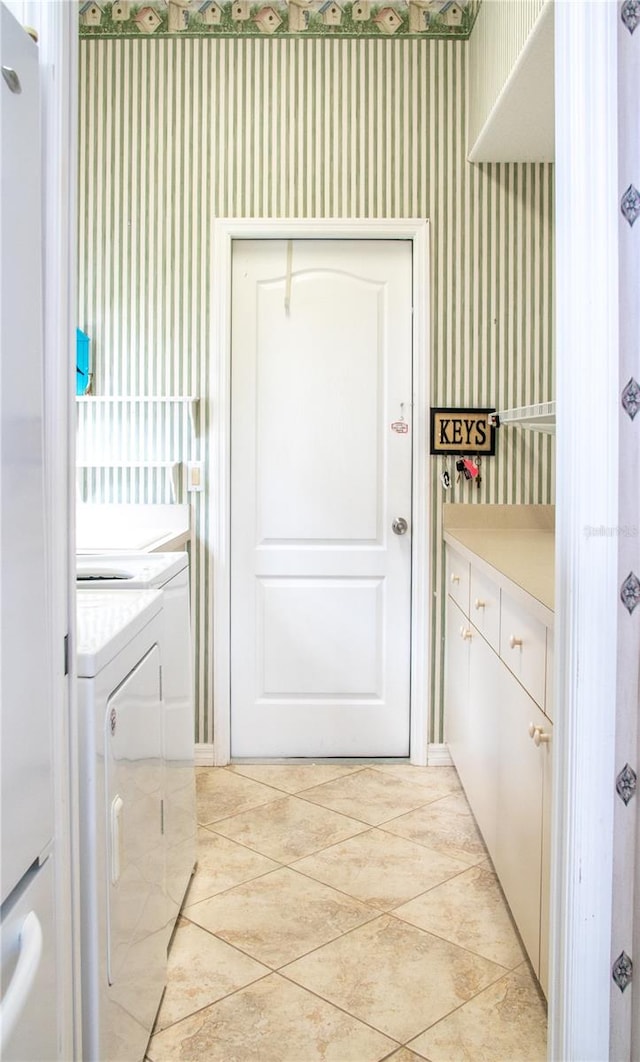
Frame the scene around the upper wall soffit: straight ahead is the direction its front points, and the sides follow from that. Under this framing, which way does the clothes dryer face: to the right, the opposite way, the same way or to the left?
the opposite way

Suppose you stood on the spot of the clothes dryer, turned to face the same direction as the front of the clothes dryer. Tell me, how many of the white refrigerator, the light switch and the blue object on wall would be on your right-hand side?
1

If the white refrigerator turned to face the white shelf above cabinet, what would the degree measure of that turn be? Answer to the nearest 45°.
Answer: approximately 45° to its left

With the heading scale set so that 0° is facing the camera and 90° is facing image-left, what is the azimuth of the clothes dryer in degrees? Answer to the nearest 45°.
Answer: approximately 270°

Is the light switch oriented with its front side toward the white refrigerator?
yes

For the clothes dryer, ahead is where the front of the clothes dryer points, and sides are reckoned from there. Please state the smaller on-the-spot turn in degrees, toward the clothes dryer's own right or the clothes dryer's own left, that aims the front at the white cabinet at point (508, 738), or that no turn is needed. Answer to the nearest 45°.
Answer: approximately 45° to the clothes dryer's own left

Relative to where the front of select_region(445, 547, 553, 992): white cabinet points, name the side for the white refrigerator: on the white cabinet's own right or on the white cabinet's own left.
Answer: on the white cabinet's own left

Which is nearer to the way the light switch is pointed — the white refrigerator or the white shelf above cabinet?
the white refrigerator

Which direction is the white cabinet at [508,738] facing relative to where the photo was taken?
to the viewer's left

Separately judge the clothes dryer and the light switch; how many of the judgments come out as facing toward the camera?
1

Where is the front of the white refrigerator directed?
to the viewer's right

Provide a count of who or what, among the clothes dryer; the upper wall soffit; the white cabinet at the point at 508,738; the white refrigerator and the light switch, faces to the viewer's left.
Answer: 2
